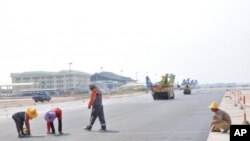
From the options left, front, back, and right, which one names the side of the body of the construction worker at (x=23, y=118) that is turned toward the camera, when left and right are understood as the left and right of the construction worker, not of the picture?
right

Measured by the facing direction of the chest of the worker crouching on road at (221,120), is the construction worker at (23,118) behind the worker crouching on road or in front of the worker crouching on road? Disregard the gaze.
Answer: in front

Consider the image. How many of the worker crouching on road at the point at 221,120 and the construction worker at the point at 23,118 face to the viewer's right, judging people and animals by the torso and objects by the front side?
1

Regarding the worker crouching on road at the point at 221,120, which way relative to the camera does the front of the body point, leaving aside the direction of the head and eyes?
to the viewer's left
